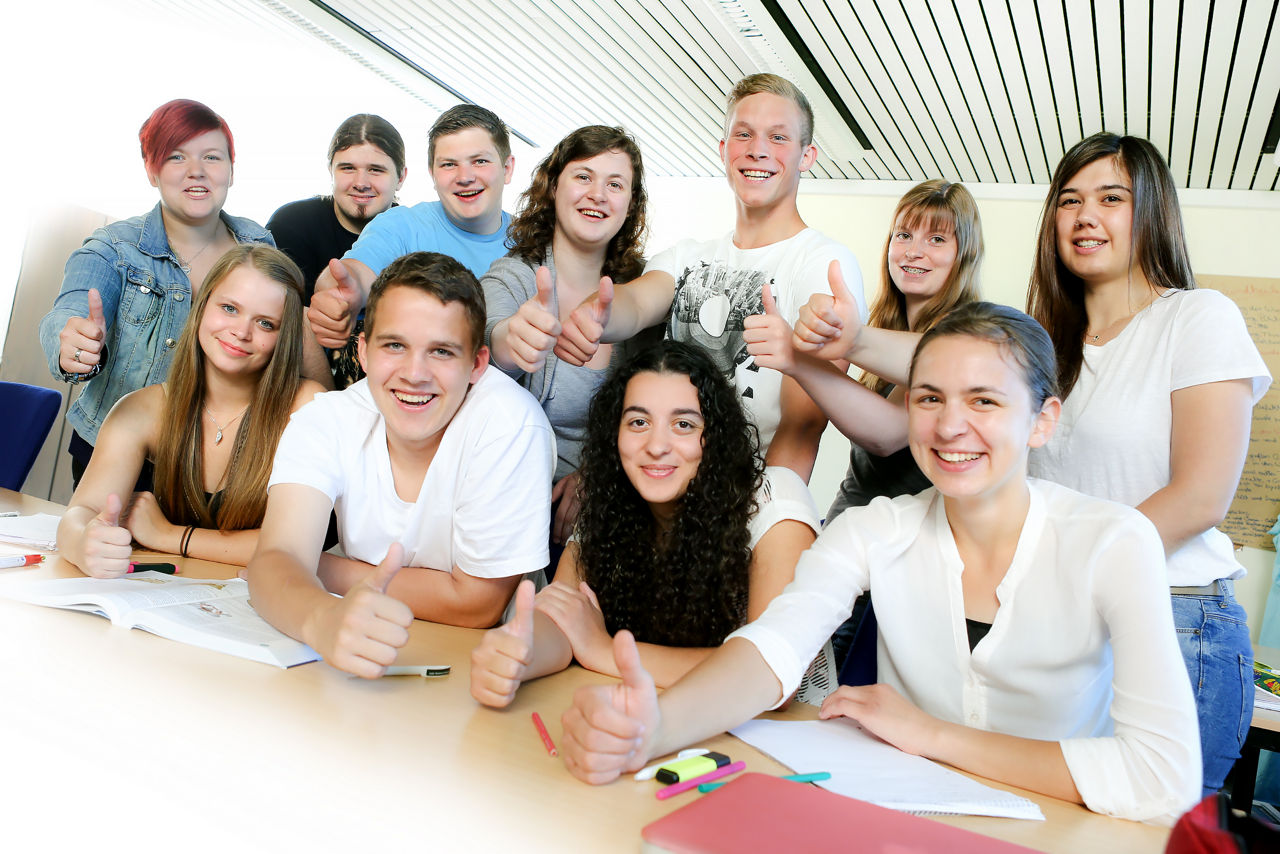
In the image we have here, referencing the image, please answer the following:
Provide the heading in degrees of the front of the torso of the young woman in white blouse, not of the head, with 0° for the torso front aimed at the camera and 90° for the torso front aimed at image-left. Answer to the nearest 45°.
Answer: approximately 45°

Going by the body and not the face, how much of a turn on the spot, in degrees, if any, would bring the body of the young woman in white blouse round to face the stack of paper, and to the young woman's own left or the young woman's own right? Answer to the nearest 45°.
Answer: approximately 45° to the young woman's own right

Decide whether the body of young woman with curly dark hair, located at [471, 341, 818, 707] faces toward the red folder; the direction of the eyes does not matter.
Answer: yes

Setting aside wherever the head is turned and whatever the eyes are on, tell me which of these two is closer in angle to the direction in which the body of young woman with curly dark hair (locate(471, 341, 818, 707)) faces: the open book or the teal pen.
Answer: the teal pen

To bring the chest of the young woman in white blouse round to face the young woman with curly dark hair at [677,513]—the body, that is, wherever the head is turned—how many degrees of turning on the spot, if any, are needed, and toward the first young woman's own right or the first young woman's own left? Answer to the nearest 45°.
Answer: approximately 90° to the first young woman's own right

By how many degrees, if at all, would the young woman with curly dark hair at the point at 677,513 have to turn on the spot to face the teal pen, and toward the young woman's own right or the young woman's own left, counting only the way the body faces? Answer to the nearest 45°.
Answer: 0° — they already face it
